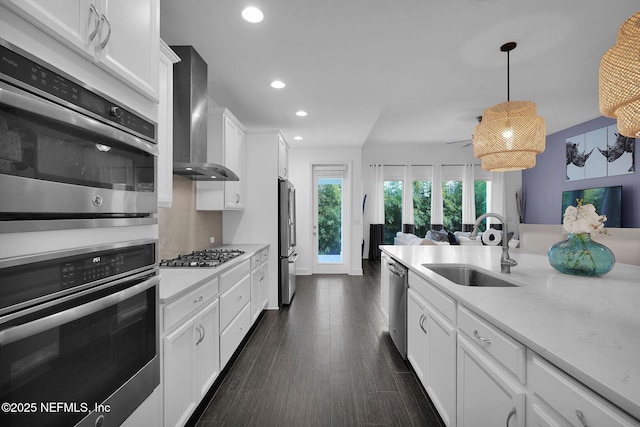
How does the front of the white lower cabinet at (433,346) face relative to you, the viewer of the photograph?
facing the viewer and to the left of the viewer

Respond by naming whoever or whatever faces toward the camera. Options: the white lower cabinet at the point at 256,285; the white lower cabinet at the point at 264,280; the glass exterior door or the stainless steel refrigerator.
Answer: the glass exterior door

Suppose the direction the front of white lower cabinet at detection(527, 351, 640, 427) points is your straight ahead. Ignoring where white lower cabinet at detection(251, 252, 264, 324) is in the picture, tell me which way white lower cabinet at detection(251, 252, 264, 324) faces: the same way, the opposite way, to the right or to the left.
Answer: the opposite way

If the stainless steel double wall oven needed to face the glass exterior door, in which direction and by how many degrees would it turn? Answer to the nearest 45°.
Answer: approximately 90° to its left

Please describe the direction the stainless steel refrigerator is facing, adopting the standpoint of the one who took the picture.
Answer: facing to the right of the viewer

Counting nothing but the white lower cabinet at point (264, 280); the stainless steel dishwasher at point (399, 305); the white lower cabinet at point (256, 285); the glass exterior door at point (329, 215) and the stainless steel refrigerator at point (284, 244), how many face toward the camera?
1

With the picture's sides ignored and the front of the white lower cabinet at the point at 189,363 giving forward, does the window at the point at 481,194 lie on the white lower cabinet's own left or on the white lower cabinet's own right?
on the white lower cabinet's own left

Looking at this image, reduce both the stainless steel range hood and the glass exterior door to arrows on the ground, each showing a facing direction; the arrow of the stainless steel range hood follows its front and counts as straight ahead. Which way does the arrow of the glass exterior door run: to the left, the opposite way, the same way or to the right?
to the right

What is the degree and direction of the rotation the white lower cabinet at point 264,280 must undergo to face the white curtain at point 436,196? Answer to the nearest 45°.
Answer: approximately 45° to its left

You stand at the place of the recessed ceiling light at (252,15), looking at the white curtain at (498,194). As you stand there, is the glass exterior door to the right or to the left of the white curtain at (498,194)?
left

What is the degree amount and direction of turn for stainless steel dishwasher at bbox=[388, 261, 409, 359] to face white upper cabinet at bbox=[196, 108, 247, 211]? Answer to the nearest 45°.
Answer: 0° — it already faces it

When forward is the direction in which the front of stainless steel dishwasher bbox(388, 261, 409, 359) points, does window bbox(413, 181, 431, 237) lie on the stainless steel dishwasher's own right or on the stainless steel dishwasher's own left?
on the stainless steel dishwasher's own right

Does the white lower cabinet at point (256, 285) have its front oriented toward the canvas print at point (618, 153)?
yes

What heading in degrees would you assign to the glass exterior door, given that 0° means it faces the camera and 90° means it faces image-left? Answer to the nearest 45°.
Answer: approximately 0°
